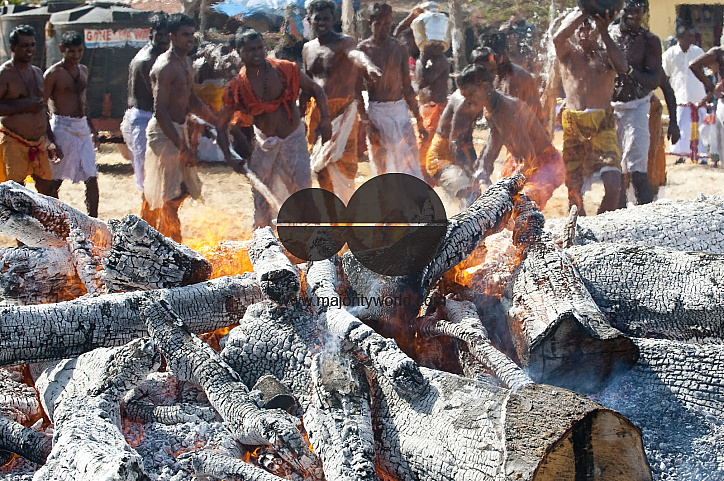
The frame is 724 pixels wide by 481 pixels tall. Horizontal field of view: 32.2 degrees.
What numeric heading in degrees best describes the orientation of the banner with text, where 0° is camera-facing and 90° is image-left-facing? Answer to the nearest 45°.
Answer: approximately 0°

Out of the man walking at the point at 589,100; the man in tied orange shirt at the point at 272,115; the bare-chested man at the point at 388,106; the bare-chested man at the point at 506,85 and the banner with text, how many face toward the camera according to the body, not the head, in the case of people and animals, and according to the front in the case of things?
4

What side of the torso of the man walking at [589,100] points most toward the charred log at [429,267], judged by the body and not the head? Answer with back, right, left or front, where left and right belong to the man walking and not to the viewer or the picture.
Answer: front

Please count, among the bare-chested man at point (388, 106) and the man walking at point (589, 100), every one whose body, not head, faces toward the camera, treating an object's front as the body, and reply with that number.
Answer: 2

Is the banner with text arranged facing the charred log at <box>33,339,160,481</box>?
yes

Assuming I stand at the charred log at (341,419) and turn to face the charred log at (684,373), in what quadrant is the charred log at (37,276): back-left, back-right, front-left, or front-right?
back-left

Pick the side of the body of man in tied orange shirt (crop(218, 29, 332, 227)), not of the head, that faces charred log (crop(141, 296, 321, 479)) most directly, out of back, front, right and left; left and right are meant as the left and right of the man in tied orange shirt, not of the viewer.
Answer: front

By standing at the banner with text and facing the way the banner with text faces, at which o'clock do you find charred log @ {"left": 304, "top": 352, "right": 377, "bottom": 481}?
The charred log is roughly at 12 o'clock from the banner with text.

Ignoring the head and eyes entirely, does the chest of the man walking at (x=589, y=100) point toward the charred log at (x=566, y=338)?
yes
